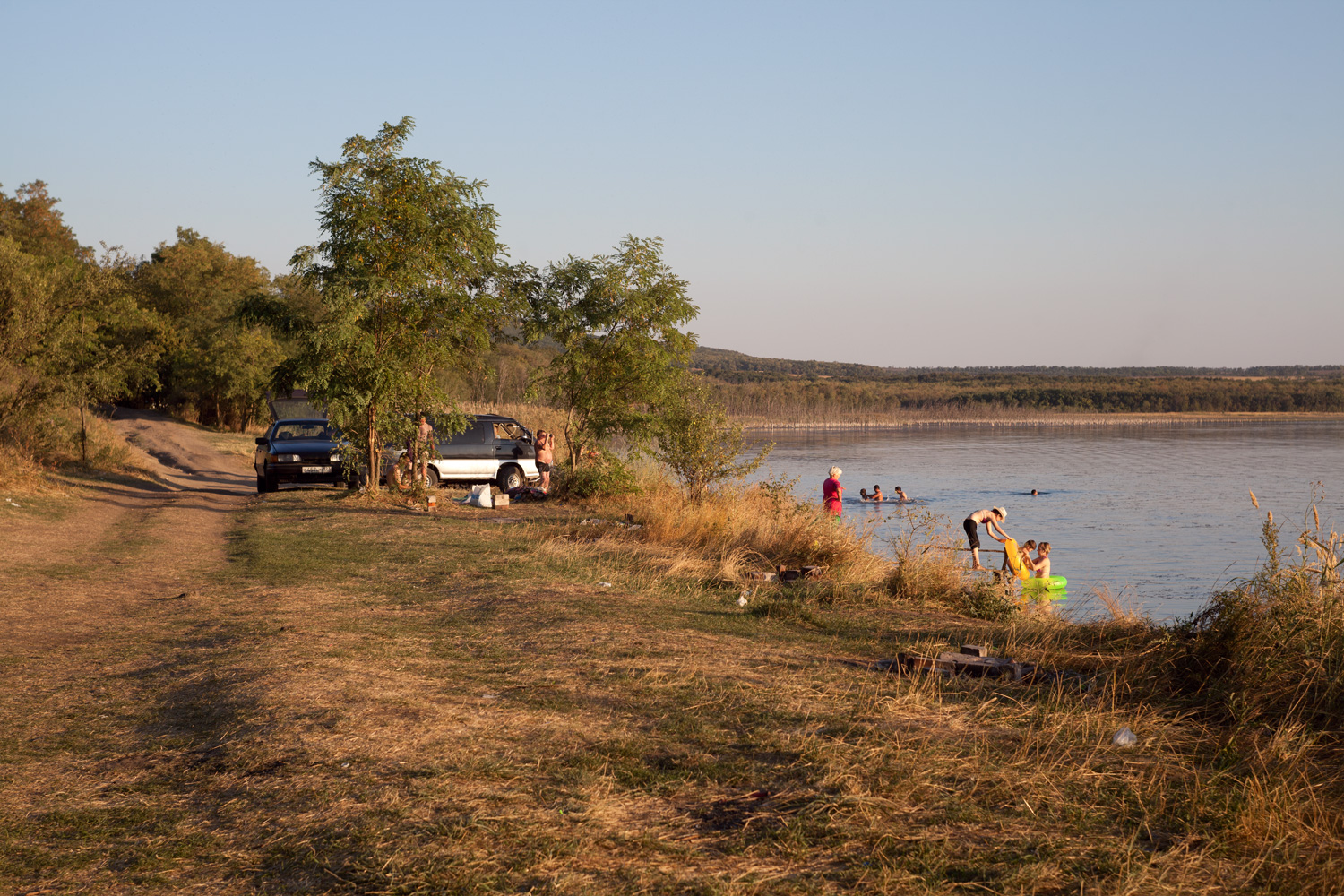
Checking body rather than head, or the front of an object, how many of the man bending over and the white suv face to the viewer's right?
2

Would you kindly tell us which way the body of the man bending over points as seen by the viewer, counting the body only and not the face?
to the viewer's right

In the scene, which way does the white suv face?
to the viewer's right
